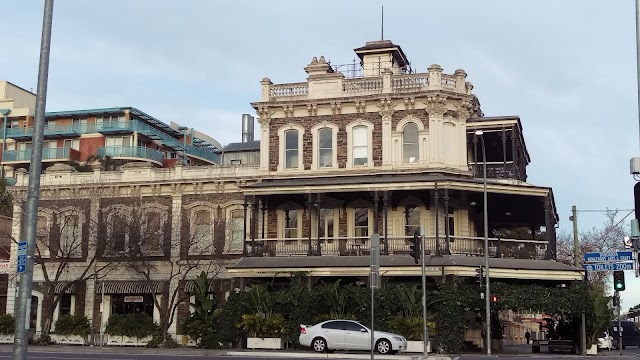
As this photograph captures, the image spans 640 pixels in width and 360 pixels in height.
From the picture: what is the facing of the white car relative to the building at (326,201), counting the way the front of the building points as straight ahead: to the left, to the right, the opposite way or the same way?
to the left

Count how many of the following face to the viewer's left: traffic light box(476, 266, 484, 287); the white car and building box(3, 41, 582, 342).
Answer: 1

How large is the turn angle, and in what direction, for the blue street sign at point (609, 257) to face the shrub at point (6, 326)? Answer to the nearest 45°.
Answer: approximately 90° to its right

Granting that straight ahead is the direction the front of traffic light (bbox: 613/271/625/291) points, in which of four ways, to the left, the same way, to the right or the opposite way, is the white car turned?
to the left

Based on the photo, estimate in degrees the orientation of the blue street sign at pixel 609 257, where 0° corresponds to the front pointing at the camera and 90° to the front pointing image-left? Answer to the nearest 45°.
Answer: approximately 0°

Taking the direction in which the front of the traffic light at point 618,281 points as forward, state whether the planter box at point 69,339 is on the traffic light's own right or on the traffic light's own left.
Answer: on the traffic light's own right

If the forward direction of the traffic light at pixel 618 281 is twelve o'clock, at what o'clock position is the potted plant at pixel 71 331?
The potted plant is roughly at 3 o'clock from the traffic light.

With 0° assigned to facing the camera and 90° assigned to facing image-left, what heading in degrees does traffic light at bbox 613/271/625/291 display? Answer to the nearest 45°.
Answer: approximately 0°

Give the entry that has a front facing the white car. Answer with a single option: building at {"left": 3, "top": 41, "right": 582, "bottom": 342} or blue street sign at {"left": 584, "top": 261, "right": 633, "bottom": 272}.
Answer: the building

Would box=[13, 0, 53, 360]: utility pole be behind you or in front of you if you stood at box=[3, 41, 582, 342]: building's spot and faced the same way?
in front
